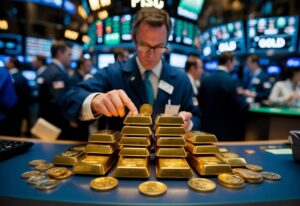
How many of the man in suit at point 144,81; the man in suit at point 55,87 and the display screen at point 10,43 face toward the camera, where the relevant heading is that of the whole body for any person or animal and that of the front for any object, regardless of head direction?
2

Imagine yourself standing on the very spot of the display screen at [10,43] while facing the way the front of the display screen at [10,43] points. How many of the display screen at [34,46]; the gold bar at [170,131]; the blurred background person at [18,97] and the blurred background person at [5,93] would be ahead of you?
3

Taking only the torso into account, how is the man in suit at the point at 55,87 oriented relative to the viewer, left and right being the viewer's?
facing to the right of the viewer

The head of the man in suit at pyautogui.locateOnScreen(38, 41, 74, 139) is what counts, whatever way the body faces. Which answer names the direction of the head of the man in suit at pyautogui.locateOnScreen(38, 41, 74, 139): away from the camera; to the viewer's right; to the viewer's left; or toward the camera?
to the viewer's right
